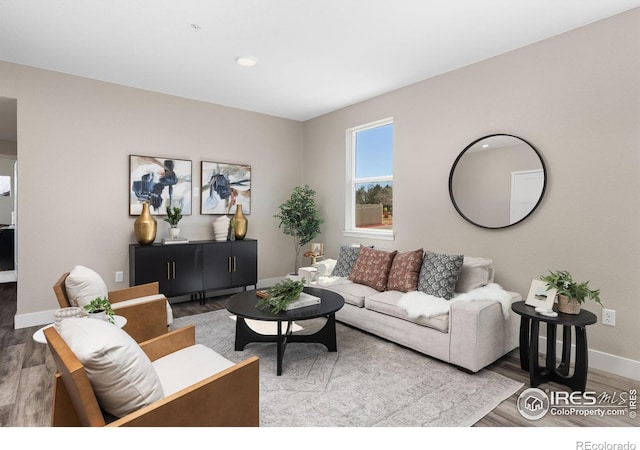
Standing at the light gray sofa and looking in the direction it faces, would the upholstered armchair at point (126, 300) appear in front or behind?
in front

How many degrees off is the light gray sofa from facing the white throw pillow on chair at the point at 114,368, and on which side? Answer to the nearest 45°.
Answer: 0° — it already faces it

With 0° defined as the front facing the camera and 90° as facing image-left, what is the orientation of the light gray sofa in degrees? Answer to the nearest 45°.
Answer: approximately 45°

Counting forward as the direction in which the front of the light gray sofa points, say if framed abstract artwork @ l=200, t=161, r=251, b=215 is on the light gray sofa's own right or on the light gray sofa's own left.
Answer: on the light gray sofa's own right

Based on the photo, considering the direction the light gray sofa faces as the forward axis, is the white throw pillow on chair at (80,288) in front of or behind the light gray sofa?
in front

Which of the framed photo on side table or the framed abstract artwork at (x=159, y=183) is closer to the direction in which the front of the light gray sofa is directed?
the framed abstract artwork

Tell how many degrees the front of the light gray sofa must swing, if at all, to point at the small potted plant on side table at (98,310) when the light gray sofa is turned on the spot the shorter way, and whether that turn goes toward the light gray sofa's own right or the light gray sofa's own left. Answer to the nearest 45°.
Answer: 0° — it already faces it

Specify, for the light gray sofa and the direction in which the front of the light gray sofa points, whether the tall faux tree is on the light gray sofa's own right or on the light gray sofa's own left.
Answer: on the light gray sofa's own right

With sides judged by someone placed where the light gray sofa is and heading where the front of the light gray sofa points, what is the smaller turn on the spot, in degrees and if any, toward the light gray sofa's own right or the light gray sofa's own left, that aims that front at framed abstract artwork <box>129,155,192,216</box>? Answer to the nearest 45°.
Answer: approximately 45° to the light gray sofa's own right

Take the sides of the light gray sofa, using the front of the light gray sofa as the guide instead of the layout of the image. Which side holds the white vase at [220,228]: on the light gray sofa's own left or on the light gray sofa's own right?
on the light gray sofa's own right
